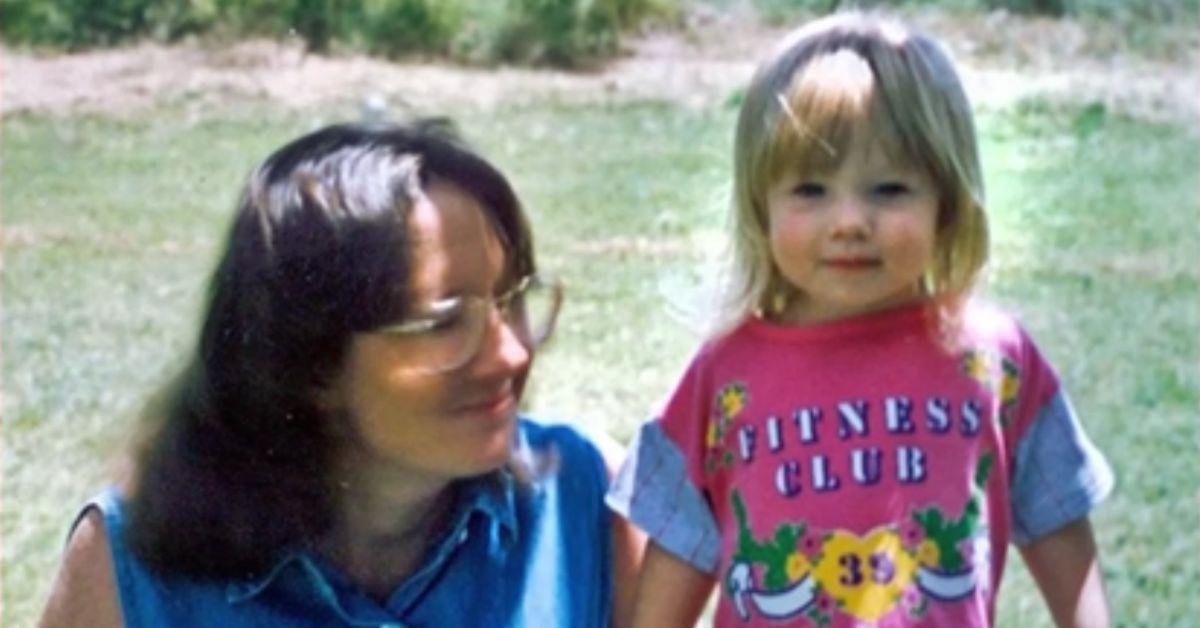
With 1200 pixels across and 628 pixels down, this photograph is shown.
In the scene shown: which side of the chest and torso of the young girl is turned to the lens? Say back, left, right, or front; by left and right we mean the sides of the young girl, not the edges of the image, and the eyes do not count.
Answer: front

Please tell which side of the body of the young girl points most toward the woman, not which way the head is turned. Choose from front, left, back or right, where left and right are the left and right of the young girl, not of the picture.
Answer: right
